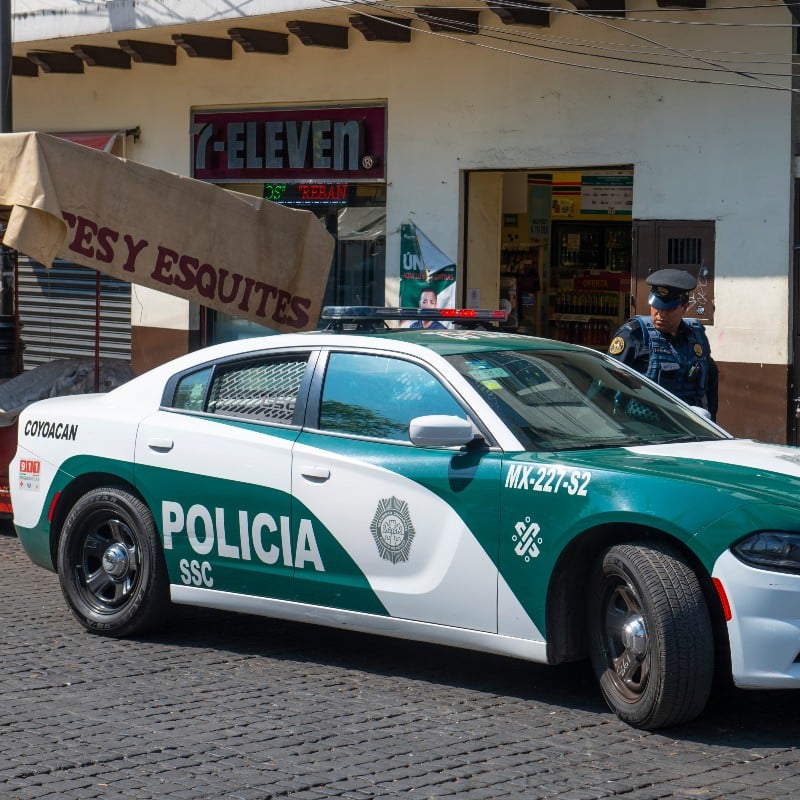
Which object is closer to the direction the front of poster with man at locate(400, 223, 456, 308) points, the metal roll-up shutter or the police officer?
the police officer

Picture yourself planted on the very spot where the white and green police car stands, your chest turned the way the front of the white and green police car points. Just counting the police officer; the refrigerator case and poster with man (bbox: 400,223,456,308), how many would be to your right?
0

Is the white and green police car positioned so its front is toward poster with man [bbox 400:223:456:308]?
no

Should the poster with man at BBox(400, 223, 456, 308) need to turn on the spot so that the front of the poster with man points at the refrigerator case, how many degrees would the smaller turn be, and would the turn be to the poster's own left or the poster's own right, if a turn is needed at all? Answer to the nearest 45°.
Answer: approximately 90° to the poster's own left

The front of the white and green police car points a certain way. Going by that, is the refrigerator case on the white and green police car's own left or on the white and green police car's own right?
on the white and green police car's own left

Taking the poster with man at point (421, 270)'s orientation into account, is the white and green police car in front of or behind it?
in front

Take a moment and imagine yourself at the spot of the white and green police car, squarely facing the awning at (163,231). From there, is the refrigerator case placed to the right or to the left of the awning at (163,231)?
right

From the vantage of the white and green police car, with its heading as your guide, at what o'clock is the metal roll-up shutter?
The metal roll-up shutter is roughly at 7 o'clock from the white and green police car.

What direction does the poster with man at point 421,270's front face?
toward the camera

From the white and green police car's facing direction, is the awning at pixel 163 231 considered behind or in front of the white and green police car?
behind

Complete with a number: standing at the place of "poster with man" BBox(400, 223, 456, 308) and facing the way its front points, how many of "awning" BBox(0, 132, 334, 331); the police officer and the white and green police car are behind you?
0

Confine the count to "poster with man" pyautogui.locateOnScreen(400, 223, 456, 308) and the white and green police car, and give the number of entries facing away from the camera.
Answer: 0

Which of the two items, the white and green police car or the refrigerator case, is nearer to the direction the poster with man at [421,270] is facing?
the white and green police car

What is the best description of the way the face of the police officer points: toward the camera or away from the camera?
toward the camera

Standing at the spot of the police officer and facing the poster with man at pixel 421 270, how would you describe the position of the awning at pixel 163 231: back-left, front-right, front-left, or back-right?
front-left

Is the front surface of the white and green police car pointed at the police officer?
no
